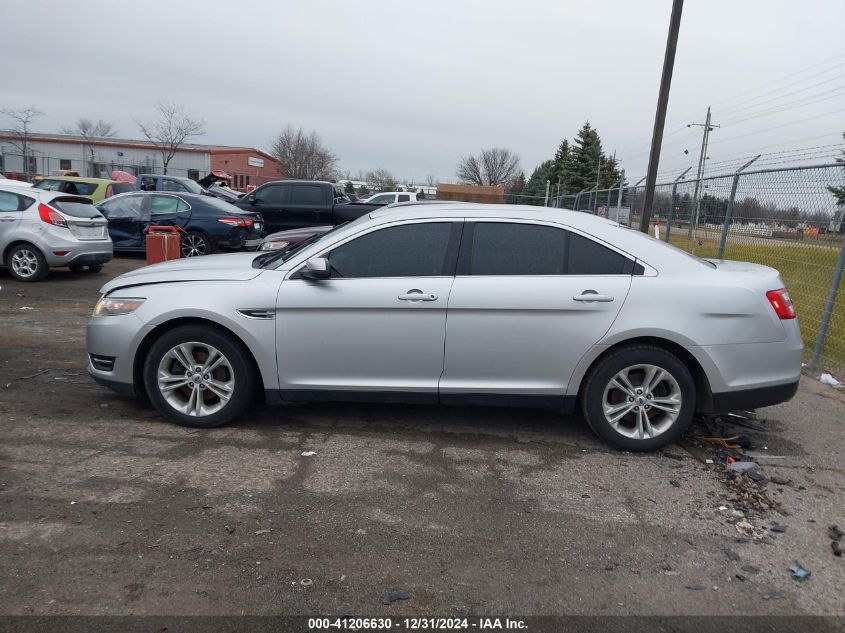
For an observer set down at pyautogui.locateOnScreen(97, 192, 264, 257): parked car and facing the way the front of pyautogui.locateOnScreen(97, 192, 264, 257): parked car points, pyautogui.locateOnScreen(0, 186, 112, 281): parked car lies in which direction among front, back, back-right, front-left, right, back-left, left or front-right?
left

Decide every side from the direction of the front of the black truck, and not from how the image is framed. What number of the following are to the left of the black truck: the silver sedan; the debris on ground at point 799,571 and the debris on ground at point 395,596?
3

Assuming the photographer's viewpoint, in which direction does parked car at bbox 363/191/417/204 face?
facing to the left of the viewer

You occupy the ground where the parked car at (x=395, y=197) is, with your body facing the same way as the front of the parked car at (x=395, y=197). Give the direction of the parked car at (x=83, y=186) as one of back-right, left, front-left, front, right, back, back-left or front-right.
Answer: front-left

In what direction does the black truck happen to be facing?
to the viewer's left

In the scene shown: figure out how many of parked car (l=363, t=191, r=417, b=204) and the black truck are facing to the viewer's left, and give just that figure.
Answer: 2

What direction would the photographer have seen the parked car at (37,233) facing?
facing away from the viewer and to the left of the viewer

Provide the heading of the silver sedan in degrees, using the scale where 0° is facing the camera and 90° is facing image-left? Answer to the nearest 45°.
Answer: approximately 90°

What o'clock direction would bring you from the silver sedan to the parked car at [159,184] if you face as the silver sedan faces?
The parked car is roughly at 2 o'clock from the silver sedan.

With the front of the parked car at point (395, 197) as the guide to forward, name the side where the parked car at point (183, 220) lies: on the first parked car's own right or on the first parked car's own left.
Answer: on the first parked car's own left

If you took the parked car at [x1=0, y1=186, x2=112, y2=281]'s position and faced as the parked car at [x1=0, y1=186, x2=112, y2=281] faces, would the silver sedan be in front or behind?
behind

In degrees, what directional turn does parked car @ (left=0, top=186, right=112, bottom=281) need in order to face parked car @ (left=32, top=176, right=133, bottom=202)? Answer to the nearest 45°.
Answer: approximately 45° to its right

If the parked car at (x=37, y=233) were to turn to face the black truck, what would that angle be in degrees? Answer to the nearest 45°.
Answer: approximately 90° to its right
